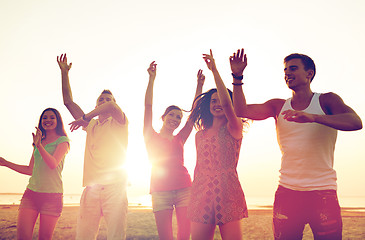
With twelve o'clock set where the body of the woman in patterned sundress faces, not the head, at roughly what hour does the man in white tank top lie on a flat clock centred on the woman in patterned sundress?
The man in white tank top is roughly at 10 o'clock from the woman in patterned sundress.

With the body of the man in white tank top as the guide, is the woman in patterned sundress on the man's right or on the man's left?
on the man's right

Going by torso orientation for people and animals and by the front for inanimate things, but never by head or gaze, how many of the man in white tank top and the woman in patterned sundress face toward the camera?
2

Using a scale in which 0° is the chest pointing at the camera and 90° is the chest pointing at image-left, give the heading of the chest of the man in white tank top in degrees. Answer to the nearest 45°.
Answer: approximately 0°
